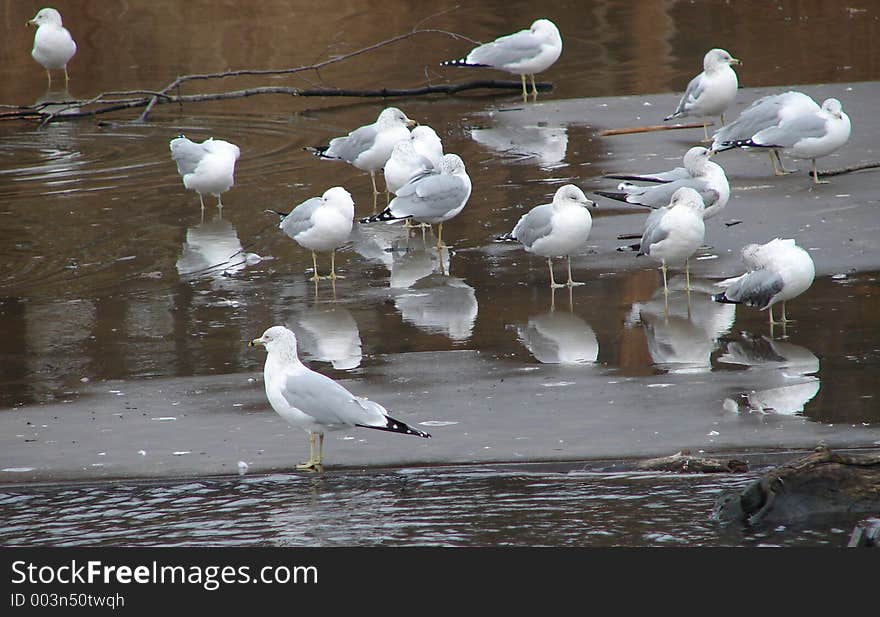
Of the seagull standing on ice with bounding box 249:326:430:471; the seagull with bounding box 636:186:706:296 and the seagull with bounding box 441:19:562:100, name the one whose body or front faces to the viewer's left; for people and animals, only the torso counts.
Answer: the seagull standing on ice

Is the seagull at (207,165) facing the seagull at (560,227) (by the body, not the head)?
yes

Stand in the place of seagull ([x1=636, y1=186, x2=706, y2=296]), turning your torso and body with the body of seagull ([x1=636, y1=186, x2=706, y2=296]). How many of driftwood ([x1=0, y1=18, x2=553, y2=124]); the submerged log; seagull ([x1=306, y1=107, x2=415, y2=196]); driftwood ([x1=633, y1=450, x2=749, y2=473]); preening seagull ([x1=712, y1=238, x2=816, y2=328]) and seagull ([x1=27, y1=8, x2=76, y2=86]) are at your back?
3

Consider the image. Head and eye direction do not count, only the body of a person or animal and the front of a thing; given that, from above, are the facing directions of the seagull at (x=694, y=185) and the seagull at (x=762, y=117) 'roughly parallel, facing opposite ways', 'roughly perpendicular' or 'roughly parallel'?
roughly parallel

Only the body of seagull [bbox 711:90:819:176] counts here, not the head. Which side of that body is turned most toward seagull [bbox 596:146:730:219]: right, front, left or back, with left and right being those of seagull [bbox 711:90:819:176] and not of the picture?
right

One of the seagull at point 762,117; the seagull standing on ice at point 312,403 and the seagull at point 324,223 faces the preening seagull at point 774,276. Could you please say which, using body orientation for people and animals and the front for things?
the seagull at point 324,223

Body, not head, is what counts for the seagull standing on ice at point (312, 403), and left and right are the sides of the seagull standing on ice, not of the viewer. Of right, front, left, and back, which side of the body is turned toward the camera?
left

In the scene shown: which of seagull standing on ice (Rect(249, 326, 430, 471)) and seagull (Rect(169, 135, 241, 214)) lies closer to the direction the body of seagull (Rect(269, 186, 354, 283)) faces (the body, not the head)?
the seagull standing on ice

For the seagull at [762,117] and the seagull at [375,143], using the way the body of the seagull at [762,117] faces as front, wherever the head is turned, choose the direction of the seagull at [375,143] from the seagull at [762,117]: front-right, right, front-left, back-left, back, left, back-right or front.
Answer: back

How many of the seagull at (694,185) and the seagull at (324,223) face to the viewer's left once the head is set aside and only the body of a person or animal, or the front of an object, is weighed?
0

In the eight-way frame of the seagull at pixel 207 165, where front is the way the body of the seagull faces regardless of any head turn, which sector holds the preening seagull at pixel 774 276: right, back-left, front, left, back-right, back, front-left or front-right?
front

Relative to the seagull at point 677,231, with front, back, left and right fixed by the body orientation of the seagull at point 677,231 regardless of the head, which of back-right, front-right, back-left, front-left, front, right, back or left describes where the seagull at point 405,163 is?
back

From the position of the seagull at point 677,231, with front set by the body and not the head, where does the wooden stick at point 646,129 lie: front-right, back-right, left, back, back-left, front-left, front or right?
back-left

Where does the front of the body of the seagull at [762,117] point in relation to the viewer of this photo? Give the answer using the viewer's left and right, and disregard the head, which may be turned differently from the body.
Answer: facing to the right of the viewer

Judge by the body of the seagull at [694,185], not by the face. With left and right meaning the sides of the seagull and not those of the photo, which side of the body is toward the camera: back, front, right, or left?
right

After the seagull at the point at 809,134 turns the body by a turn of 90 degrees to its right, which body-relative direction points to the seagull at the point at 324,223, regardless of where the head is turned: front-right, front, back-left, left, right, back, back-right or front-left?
front-right

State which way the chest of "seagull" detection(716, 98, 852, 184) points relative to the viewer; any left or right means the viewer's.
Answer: facing to the right of the viewer
